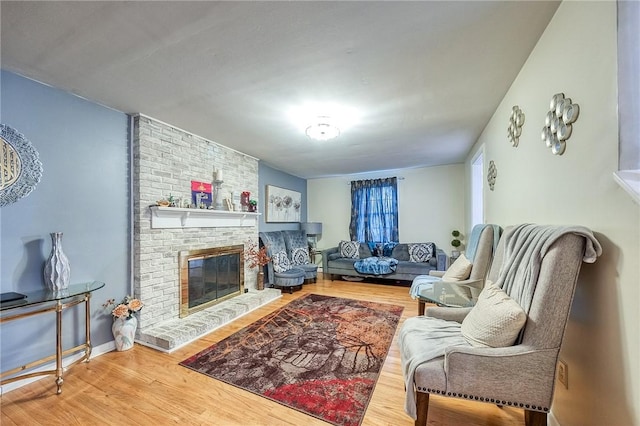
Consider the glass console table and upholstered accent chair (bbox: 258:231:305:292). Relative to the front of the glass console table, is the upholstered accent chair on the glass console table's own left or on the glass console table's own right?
on the glass console table's own left

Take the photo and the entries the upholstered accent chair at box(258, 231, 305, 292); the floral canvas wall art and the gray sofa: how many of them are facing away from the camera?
0

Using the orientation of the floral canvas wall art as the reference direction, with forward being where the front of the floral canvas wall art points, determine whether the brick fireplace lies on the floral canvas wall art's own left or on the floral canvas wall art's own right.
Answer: on the floral canvas wall art's own right

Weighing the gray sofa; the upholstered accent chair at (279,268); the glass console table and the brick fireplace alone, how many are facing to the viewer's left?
0

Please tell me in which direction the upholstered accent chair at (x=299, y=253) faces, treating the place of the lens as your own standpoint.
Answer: facing the viewer and to the right of the viewer

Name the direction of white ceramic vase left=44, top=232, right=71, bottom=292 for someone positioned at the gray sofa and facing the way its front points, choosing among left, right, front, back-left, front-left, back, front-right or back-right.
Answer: front-right

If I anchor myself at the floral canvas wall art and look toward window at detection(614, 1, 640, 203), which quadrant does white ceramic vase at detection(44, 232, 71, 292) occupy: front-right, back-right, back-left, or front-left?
front-right

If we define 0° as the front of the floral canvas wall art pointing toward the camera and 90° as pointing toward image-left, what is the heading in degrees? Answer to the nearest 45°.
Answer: approximately 315°

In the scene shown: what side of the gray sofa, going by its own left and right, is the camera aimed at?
front

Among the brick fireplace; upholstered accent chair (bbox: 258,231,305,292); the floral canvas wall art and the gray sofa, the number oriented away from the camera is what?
0

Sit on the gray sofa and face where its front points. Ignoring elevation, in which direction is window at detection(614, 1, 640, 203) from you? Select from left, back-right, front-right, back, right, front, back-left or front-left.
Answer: front

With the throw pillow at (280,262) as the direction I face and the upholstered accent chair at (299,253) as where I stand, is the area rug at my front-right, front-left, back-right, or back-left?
front-left

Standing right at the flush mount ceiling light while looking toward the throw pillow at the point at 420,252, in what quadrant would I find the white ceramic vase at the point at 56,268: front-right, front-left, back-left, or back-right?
back-left

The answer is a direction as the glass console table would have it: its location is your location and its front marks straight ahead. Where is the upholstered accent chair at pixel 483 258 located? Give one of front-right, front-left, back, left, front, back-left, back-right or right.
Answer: front
